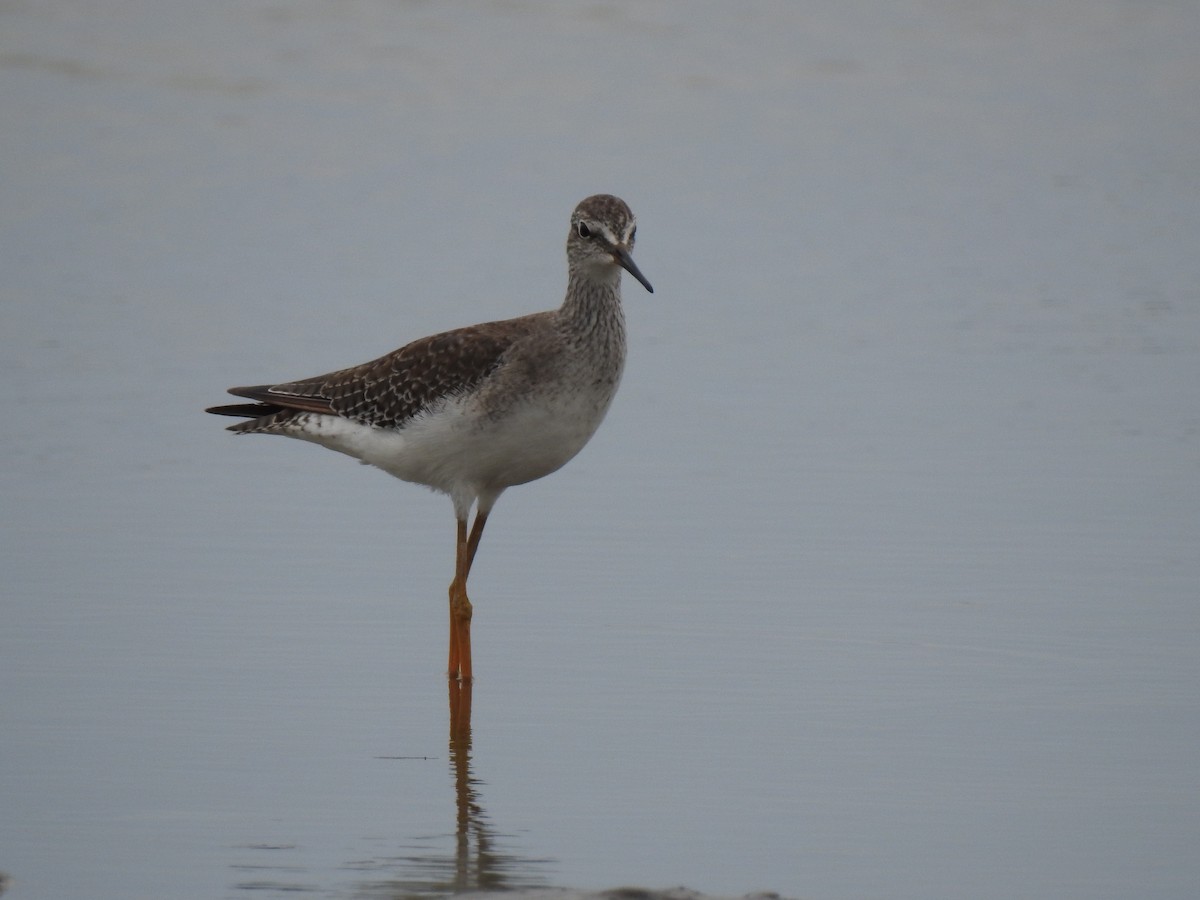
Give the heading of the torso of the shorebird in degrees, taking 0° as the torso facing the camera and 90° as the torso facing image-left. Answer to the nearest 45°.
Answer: approximately 270°
